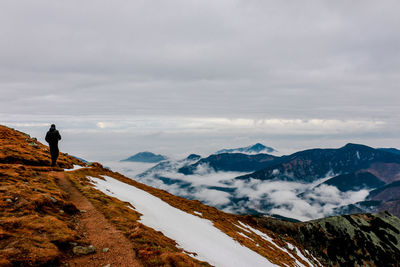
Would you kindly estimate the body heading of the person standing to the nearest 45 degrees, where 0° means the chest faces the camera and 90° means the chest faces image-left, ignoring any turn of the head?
approximately 180°

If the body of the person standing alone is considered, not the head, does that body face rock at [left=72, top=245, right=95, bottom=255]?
no
